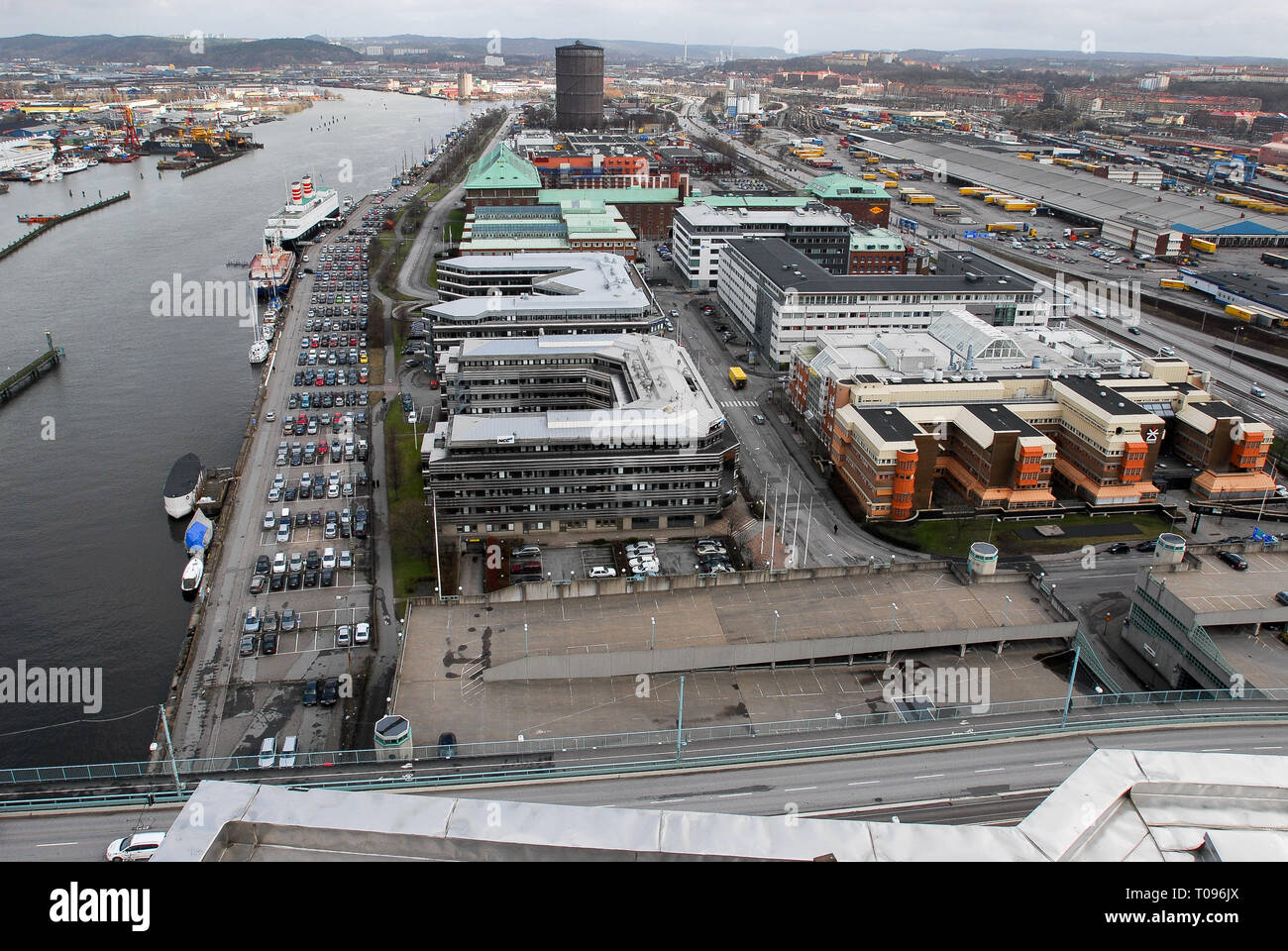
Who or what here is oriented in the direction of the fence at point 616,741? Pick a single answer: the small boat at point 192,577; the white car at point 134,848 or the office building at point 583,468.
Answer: the office building

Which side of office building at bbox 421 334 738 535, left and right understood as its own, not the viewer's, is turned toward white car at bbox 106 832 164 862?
front

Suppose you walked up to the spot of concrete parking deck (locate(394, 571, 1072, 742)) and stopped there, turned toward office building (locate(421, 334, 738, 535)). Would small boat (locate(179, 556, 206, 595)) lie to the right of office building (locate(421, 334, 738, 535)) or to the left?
left

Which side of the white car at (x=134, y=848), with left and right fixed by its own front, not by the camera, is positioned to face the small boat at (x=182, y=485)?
right

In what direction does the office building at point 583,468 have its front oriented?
toward the camera

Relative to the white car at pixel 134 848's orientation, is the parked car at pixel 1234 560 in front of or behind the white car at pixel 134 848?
behind

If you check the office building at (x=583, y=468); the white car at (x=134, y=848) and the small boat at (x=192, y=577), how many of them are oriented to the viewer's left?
1

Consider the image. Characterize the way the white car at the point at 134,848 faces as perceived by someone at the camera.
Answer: facing to the left of the viewer

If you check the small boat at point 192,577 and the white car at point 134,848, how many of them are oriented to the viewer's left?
1
